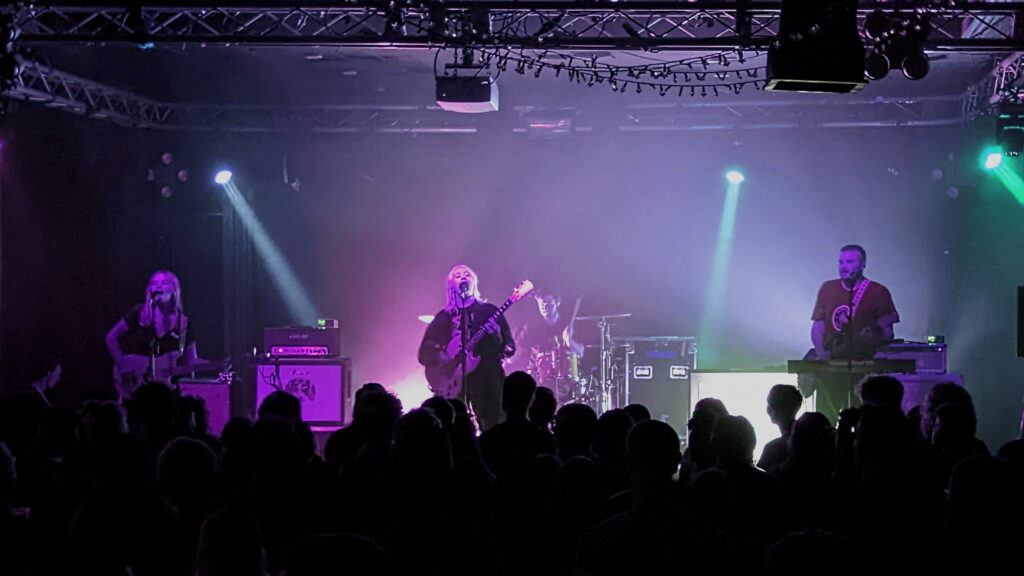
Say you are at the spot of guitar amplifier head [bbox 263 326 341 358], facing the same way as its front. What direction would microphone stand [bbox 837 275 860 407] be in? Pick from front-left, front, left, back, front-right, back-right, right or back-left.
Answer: front-left

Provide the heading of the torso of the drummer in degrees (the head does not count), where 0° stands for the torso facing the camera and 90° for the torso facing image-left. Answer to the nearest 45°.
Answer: approximately 0°

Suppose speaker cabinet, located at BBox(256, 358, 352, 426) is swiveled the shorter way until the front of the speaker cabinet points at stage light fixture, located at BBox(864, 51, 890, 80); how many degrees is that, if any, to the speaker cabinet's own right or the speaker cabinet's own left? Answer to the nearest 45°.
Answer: approximately 45° to the speaker cabinet's own left

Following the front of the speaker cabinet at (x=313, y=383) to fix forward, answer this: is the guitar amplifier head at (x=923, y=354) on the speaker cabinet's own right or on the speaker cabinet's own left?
on the speaker cabinet's own left

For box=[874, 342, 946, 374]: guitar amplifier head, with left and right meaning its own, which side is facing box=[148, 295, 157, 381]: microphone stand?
right
